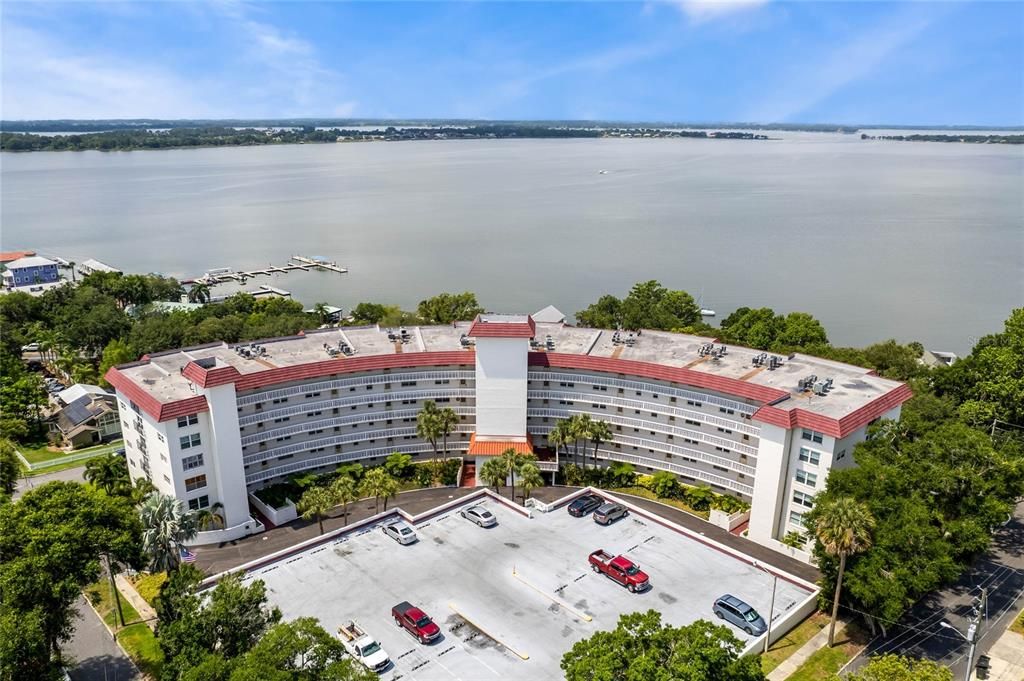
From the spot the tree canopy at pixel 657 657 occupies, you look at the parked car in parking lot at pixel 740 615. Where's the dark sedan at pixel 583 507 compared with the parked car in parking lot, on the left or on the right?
left

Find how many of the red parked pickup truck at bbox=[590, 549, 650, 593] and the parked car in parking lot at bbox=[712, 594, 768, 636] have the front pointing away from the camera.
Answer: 0

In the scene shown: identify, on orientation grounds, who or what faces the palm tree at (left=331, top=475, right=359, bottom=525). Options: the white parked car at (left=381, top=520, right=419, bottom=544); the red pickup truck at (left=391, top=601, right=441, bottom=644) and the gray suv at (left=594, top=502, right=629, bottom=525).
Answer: the white parked car

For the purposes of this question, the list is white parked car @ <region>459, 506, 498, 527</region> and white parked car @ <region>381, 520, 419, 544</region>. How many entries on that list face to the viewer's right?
0

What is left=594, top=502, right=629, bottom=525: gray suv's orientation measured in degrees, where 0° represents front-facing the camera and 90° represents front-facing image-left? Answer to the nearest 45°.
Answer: approximately 225°

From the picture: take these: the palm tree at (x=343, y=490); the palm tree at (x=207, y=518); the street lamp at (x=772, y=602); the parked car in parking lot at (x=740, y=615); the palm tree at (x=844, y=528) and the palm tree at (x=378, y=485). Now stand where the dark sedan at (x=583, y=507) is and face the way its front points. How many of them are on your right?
3

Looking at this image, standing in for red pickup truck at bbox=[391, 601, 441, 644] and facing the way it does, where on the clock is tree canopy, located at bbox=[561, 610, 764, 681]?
The tree canopy is roughly at 12 o'clock from the red pickup truck.

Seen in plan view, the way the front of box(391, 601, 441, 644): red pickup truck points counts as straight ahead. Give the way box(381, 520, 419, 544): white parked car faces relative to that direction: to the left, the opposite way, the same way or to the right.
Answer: the opposite way

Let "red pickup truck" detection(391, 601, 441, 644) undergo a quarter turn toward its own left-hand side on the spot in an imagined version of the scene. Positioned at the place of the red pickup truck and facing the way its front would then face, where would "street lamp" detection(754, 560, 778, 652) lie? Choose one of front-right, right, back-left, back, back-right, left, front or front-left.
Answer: front-right

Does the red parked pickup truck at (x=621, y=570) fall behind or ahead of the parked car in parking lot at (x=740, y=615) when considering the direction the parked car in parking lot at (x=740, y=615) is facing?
behind

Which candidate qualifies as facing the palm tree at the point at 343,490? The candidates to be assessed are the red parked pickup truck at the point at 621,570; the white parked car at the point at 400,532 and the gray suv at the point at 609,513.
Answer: the white parked car

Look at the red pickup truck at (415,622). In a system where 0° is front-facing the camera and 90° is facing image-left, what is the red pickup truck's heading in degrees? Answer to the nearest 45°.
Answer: approximately 315°

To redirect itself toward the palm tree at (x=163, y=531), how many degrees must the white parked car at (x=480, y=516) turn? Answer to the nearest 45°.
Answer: approximately 45° to its left

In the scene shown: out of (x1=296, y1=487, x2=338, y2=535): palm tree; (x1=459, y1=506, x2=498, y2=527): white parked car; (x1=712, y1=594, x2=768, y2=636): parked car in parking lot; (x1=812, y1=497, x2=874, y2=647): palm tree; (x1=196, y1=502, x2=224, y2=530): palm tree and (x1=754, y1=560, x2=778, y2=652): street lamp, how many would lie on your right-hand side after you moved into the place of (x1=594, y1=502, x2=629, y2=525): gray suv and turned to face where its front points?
3

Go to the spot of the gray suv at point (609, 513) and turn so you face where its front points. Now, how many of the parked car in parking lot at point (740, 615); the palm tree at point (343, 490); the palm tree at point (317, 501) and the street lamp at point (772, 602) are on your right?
2

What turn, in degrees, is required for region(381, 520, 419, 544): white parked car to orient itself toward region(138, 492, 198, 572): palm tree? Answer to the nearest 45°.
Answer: approximately 45° to its left

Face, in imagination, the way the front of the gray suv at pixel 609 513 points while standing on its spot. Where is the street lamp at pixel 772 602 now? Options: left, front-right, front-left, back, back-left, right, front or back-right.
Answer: right

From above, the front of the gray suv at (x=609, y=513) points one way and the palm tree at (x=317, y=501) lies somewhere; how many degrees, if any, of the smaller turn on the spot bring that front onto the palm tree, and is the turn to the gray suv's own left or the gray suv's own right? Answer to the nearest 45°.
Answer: approximately 135° to the gray suv's own left
